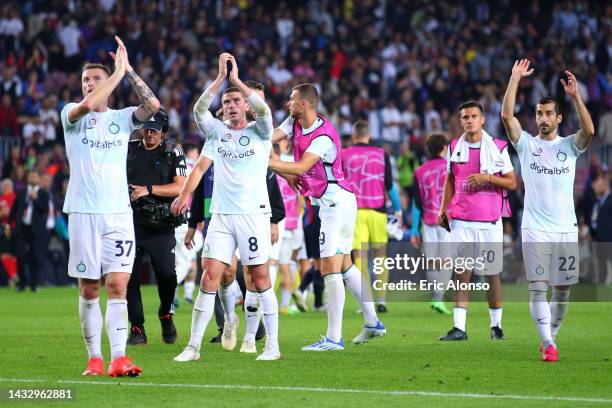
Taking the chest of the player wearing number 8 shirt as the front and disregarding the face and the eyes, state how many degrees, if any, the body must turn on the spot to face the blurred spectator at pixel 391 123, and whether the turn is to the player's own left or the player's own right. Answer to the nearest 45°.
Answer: approximately 180°

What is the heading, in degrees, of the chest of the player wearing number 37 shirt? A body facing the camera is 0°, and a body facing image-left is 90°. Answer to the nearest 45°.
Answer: approximately 0°

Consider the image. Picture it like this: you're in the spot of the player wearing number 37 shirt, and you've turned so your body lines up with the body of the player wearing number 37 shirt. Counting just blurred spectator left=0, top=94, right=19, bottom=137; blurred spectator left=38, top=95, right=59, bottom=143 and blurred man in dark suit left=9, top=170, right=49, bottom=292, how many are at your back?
3

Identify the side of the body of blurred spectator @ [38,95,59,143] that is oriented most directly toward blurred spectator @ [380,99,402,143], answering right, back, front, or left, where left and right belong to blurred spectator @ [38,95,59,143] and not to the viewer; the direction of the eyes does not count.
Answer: left

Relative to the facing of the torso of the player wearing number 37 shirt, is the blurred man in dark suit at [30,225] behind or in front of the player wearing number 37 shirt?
behind

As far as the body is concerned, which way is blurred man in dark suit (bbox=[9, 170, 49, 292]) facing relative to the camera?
toward the camera

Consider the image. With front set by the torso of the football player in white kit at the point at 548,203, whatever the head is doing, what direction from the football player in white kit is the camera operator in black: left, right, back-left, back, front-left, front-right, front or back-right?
right

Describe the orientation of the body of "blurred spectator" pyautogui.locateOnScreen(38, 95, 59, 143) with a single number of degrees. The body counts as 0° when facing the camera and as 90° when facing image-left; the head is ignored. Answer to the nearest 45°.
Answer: approximately 0°

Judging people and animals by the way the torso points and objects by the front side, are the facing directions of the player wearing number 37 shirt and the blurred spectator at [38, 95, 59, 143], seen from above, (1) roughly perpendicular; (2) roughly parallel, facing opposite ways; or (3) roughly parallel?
roughly parallel

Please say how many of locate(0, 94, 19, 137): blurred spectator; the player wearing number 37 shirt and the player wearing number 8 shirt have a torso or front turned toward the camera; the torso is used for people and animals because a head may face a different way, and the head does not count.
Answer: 3

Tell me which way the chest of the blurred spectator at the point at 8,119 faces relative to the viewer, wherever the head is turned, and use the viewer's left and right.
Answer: facing the viewer
